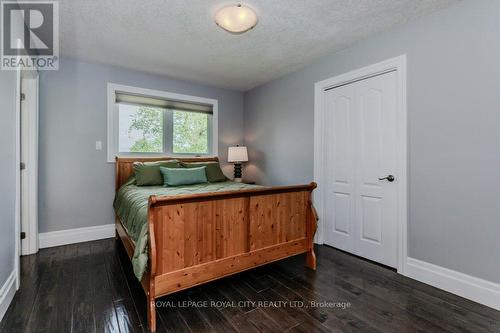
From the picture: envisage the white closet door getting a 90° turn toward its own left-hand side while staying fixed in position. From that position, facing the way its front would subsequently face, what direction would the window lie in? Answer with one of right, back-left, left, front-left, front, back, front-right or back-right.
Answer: back-right

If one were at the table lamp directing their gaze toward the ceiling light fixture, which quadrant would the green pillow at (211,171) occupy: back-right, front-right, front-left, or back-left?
front-right

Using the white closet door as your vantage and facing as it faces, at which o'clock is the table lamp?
The table lamp is roughly at 2 o'clock from the white closet door.

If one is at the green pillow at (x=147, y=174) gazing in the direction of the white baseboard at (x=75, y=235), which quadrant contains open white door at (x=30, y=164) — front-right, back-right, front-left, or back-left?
front-left

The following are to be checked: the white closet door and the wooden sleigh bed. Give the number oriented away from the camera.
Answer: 0

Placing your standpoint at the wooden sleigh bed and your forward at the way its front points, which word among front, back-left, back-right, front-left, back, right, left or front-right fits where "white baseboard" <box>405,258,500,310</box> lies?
front-left

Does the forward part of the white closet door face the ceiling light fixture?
yes

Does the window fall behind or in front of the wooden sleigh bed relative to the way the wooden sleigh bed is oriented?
behind

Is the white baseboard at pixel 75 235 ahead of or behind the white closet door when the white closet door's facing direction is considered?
ahead

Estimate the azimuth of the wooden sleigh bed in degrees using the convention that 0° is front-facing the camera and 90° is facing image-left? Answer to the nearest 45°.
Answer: approximately 315°

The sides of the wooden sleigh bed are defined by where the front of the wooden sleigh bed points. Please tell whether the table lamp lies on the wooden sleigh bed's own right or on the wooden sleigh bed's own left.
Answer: on the wooden sleigh bed's own left
